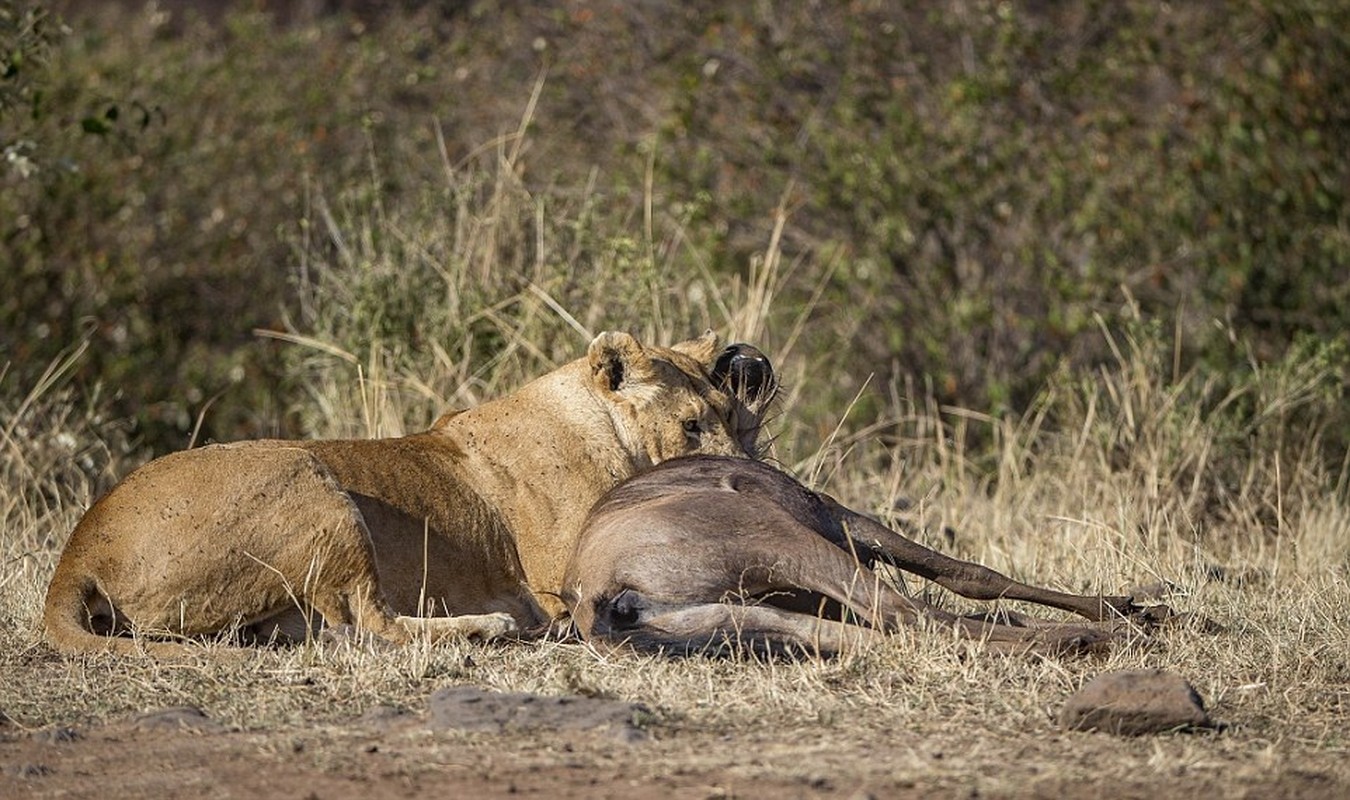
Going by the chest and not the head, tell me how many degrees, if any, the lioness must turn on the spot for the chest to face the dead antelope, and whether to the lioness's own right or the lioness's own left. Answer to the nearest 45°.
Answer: approximately 45° to the lioness's own right

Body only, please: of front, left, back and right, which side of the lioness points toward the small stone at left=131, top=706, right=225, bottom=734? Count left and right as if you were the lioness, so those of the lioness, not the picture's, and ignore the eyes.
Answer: right

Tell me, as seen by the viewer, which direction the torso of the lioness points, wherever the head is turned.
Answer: to the viewer's right

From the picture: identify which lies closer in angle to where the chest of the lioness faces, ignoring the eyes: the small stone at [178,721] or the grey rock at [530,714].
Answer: the grey rock

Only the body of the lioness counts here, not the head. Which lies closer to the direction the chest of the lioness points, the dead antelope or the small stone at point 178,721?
the dead antelope

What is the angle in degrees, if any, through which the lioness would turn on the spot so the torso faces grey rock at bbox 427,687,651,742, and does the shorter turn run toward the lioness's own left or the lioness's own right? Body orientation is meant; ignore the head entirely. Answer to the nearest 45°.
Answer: approximately 90° to the lioness's own right

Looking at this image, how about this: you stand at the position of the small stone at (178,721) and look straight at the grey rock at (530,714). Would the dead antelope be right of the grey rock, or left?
left

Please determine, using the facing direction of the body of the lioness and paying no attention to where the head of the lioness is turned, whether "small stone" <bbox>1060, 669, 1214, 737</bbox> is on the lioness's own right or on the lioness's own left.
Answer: on the lioness's own right
